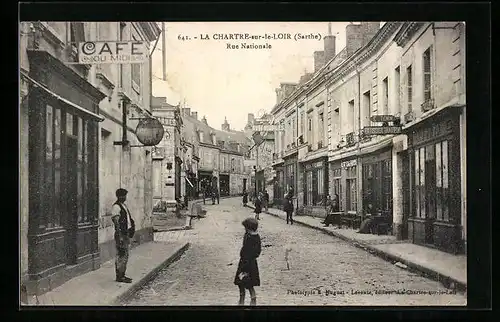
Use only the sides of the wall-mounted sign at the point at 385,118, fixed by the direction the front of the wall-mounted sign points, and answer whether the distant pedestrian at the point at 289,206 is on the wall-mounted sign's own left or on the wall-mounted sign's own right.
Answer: on the wall-mounted sign's own right

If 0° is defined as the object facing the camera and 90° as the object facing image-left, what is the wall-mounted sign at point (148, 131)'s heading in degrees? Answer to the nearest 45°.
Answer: approximately 0°

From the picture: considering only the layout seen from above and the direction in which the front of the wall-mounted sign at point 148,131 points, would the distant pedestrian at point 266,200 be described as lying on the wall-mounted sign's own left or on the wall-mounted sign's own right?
on the wall-mounted sign's own left

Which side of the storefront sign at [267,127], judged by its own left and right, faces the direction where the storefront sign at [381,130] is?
left
